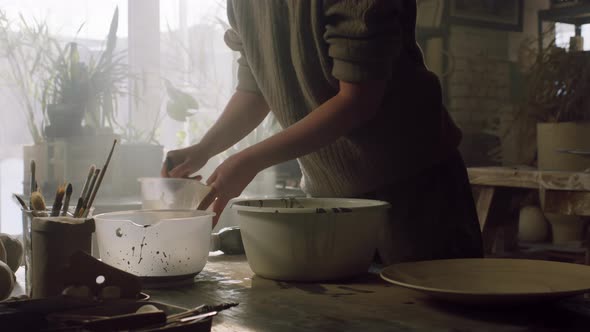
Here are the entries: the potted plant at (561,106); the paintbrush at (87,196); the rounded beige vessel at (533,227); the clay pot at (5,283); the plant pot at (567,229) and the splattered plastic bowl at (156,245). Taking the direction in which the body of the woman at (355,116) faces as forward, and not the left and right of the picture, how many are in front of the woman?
3

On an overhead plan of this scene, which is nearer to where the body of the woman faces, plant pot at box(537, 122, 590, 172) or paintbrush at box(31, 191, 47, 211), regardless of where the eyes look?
the paintbrush

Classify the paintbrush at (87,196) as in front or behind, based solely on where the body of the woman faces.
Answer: in front

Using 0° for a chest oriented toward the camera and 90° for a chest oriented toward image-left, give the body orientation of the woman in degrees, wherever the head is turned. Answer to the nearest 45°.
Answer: approximately 45°

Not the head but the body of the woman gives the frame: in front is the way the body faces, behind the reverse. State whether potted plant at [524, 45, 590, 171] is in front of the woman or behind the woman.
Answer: behind

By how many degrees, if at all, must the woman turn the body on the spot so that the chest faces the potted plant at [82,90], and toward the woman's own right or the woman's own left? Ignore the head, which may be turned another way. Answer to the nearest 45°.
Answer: approximately 90° to the woman's own right

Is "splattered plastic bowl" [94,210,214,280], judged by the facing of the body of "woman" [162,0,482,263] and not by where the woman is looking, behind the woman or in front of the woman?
in front

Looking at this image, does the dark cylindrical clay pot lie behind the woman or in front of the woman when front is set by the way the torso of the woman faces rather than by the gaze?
in front

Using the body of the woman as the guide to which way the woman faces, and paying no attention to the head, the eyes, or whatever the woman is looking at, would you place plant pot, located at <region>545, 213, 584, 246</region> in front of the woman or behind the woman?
behind
